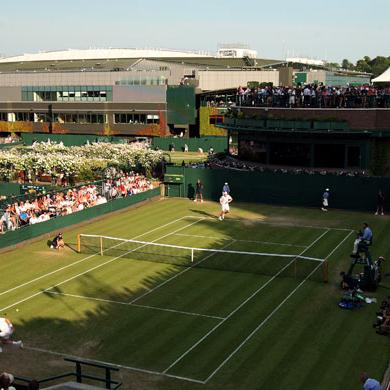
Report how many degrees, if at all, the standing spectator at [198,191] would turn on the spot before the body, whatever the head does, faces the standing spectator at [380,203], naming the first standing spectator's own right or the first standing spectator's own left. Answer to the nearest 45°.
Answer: approximately 45° to the first standing spectator's own left

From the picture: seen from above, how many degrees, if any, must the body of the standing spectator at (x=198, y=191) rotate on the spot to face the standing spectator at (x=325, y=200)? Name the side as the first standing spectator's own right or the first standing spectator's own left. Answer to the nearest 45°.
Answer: approximately 45° to the first standing spectator's own left

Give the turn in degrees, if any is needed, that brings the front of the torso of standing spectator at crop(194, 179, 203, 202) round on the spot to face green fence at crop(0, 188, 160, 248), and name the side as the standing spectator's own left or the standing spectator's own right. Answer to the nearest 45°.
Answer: approximately 45° to the standing spectator's own right

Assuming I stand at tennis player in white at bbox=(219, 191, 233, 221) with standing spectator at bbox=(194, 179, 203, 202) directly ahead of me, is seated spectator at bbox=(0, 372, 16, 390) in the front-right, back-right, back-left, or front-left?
back-left

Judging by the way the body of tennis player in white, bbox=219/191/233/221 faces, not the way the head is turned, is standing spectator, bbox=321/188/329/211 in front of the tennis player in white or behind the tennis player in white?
behind

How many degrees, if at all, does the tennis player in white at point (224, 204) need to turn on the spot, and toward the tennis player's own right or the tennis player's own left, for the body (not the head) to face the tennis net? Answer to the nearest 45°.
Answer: approximately 45° to the tennis player's own left

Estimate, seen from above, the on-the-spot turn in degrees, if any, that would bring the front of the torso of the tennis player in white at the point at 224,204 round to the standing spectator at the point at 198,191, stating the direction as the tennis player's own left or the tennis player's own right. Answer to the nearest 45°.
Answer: approximately 135° to the tennis player's own right

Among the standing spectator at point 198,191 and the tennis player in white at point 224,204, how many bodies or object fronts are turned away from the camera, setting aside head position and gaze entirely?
0

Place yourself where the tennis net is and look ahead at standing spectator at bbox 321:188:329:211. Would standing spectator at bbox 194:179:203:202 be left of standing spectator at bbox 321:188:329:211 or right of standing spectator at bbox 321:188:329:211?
left

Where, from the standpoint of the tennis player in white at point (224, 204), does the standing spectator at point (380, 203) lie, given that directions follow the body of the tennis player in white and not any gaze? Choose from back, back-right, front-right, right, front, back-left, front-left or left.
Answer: back-left

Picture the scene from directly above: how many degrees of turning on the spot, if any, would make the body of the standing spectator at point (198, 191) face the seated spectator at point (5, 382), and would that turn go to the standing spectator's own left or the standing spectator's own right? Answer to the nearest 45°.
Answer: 0° — they already face them

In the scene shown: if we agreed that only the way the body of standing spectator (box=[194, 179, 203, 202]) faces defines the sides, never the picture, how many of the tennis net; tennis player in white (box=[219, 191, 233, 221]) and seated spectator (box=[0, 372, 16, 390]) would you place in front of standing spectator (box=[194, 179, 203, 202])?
3

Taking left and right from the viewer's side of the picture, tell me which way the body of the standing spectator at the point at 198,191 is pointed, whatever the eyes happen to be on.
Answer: facing the viewer

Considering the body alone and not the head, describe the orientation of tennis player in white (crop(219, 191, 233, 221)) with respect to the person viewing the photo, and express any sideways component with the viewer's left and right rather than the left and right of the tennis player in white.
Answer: facing the viewer and to the left of the viewer
